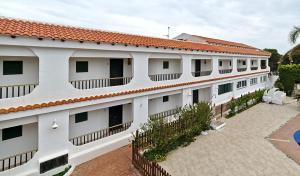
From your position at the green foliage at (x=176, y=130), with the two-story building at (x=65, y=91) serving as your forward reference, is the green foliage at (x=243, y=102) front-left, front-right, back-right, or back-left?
back-right

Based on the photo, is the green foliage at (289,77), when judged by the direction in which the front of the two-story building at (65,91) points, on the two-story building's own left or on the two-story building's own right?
on the two-story building's own left

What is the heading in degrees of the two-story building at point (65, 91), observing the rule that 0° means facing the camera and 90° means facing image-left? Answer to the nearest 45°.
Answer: approximately 315°

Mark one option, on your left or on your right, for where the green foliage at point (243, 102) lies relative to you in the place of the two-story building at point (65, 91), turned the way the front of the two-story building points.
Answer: on your left

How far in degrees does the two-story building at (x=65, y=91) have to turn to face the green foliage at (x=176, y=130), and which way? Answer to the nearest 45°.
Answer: approximately 90° to its left
